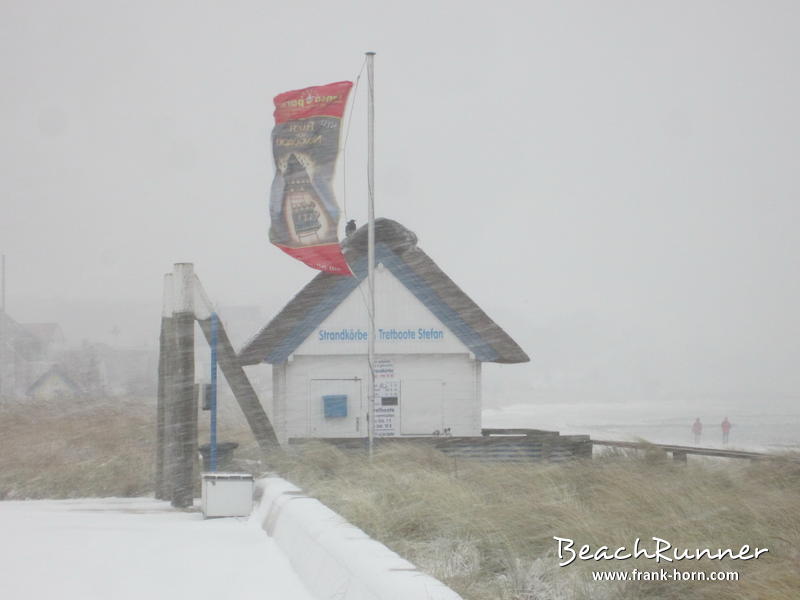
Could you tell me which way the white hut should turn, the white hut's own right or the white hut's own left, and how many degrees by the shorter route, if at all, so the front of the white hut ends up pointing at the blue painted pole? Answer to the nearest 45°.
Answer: approximately 45° to the white hut's own right
